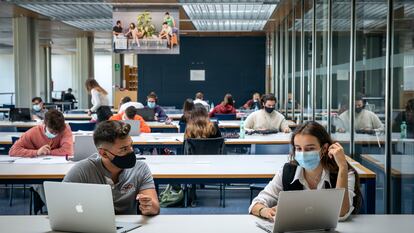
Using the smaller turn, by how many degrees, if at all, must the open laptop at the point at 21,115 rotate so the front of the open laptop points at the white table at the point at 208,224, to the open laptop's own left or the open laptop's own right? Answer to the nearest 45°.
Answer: approximately 180°

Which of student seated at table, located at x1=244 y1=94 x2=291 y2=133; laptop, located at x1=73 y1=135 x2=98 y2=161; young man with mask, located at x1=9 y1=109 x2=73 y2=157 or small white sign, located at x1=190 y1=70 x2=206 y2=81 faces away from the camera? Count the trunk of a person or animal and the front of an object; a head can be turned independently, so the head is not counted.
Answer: the laptop

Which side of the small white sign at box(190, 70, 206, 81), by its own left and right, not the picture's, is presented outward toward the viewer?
front

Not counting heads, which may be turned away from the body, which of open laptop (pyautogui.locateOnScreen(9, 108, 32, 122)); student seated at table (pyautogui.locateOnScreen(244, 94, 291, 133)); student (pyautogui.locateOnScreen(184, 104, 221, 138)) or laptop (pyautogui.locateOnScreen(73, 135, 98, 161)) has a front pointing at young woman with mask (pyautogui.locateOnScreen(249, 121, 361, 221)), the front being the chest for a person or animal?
the student seated at table

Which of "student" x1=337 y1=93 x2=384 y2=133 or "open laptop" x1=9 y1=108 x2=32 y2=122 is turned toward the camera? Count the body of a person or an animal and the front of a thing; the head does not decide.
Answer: the student

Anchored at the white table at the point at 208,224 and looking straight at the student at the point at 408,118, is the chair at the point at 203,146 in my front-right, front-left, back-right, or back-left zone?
front-left

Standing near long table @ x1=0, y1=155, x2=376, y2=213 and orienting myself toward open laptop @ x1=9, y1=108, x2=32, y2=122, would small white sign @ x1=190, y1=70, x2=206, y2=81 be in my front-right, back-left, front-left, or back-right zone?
front-right

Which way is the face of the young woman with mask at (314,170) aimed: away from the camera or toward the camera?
toward the camera

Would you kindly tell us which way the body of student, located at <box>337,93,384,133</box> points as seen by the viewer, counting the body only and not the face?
toward the camera

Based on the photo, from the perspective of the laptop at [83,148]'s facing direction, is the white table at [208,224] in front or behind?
behind

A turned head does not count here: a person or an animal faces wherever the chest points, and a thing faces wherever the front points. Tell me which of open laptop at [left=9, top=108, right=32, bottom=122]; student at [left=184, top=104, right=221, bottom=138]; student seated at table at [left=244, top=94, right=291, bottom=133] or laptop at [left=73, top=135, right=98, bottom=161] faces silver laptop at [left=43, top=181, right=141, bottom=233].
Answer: the student seated at table

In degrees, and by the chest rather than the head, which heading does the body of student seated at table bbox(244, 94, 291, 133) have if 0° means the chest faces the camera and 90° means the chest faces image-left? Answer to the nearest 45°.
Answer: approximately 0°

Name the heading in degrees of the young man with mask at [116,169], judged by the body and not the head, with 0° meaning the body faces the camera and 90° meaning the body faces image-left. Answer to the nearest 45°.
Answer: approximately 315°

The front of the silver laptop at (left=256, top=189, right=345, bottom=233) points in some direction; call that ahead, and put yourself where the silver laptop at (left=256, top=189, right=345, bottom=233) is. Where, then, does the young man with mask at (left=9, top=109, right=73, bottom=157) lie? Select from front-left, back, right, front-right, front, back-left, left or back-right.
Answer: front

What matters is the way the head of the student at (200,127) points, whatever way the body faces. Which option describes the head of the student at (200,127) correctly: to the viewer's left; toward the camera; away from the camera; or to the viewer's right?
away from the camera

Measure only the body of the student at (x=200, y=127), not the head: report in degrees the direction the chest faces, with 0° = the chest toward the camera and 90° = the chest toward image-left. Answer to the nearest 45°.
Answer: approximately 180°

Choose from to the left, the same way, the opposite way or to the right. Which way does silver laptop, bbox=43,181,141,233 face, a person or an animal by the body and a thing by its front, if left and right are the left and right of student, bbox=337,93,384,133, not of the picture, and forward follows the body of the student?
the opposite way
